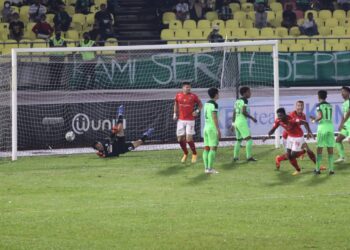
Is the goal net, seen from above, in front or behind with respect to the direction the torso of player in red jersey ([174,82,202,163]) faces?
behind

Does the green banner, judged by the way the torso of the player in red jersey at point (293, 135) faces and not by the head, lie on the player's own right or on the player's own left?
on the player's own right

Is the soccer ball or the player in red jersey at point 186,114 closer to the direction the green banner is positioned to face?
the player in red jersey

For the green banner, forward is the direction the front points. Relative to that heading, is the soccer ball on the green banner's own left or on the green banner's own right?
on the green banner's own right

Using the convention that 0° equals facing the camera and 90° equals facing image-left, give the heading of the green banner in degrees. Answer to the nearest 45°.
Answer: approximately 0°

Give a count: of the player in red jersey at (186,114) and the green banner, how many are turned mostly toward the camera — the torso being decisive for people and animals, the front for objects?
2

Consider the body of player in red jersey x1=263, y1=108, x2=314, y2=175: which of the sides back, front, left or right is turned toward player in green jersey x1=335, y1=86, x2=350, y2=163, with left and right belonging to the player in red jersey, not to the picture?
back

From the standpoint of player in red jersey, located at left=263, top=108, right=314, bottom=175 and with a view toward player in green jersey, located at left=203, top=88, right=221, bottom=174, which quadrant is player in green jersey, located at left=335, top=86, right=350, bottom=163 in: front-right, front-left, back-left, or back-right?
back-right

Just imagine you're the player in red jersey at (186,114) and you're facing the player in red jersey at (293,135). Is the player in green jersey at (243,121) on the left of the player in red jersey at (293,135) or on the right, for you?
left

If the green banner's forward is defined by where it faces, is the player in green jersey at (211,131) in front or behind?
in front

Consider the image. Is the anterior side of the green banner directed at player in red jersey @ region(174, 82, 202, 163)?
yes

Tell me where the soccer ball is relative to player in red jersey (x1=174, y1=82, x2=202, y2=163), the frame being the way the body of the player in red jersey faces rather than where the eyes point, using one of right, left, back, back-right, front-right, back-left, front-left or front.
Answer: back-right

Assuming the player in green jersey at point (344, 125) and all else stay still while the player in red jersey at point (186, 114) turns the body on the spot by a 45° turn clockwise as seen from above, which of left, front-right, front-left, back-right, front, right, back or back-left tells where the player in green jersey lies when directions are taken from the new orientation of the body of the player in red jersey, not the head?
back-left

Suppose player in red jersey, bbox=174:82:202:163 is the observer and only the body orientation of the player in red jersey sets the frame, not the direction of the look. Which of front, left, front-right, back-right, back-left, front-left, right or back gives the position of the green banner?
back
